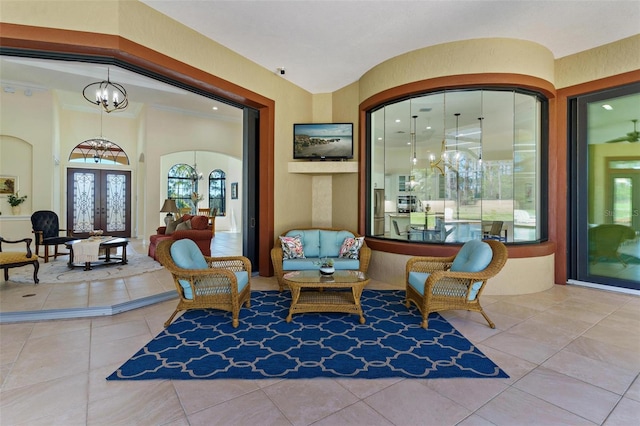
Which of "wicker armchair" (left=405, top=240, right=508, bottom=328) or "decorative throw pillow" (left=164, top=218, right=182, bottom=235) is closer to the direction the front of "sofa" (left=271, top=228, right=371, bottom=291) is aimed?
the wicker armchair

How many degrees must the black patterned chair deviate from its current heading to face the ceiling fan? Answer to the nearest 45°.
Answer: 0° — it already faces it

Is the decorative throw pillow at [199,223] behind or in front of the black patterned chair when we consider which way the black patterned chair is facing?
in front

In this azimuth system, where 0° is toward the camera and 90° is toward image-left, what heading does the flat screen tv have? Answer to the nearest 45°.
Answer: approximately 0°

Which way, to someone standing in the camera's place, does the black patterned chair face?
facing the viewer and to the right of the viewer

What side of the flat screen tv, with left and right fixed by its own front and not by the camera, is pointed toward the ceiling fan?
left

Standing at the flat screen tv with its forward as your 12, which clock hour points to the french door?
The french door is roughly at 4 o'clock from the flat screen tv.

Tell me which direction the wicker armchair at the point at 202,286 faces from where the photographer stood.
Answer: facing to the right of the viewer

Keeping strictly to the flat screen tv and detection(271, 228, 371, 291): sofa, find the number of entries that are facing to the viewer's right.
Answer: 0
